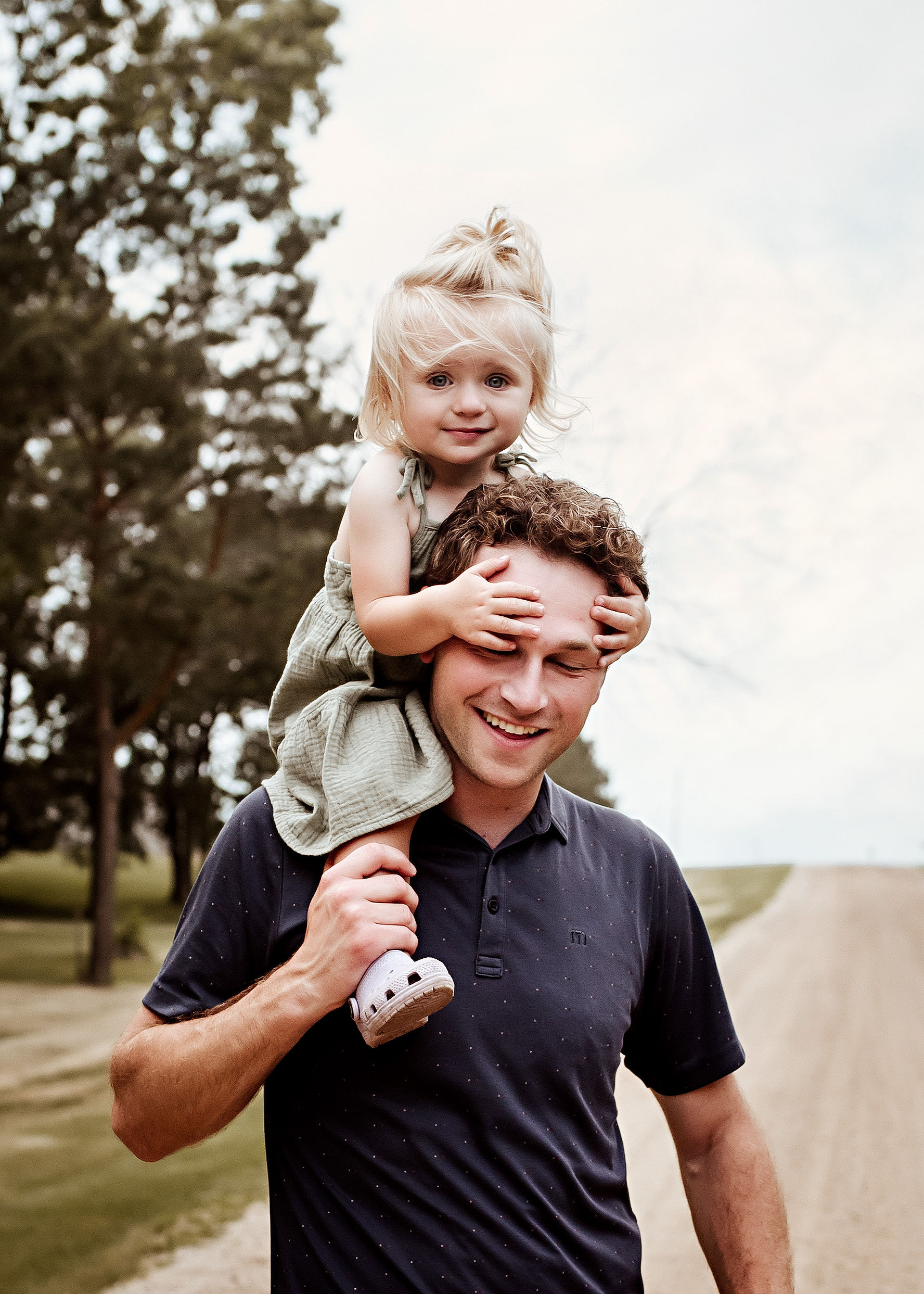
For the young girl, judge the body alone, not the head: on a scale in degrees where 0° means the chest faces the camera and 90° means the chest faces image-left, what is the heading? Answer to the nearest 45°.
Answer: approximately 315°

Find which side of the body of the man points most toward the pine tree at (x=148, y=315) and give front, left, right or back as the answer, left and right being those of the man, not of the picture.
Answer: back

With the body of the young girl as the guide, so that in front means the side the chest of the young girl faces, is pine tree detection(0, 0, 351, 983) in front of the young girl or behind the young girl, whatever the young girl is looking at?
behind
